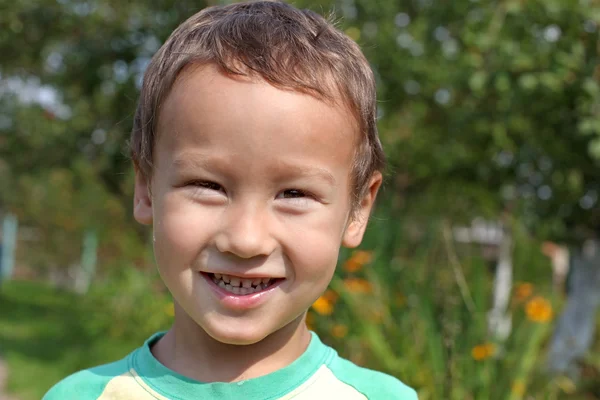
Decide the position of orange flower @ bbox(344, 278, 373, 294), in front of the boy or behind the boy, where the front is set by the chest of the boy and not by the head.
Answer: behind

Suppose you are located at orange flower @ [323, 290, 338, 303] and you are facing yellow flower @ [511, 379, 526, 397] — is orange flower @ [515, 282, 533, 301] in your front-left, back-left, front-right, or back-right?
front-left

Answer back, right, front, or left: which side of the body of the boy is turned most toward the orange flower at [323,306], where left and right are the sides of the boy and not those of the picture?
back

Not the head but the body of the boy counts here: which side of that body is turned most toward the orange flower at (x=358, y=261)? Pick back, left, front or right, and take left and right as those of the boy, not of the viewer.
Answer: back

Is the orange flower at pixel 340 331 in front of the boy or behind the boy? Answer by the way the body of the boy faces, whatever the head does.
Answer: behind

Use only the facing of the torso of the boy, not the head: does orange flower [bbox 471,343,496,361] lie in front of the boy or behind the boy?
behind

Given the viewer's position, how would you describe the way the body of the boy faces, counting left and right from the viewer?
facing the viewer

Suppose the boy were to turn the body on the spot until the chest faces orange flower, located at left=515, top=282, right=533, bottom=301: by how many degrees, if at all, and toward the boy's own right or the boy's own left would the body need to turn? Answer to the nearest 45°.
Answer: approximately 135° to the boy's own left

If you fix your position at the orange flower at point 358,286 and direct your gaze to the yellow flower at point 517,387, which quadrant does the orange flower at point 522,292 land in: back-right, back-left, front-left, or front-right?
front-left
